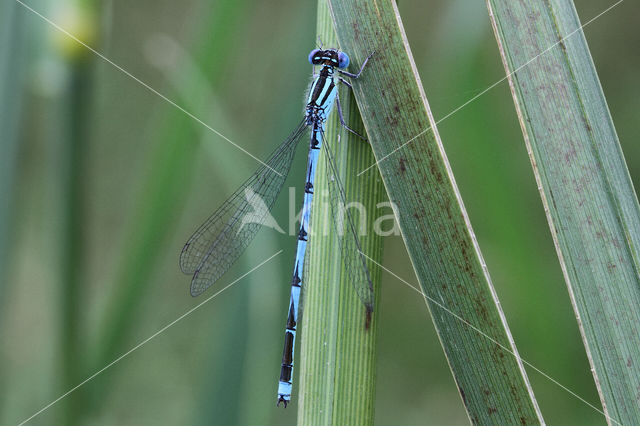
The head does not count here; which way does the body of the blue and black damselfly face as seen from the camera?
away from the camera
